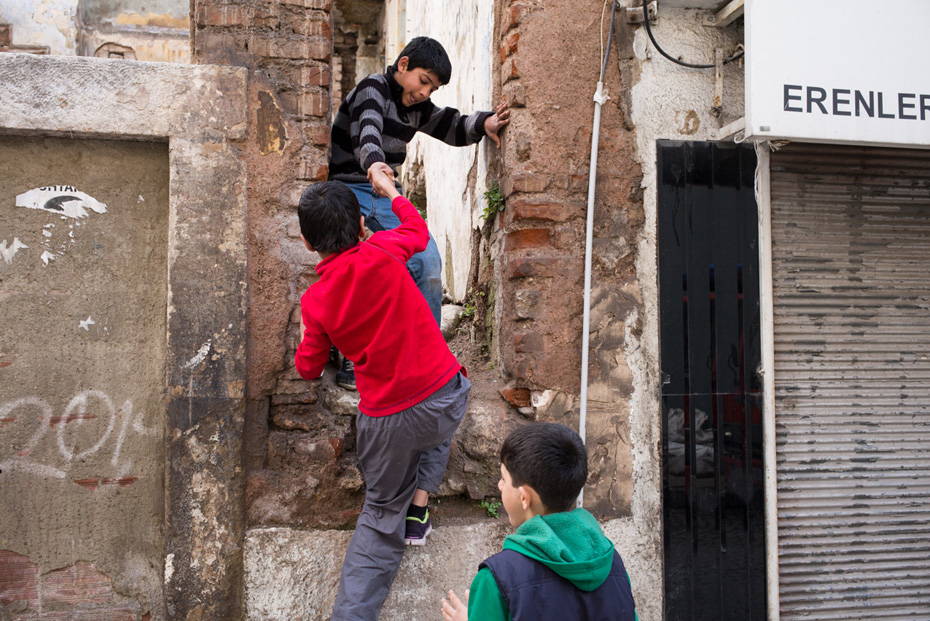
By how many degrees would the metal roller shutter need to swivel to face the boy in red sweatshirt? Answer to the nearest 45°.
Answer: approximately 45° to its right

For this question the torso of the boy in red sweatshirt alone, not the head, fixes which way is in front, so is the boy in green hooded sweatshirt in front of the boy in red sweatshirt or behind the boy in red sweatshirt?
behind

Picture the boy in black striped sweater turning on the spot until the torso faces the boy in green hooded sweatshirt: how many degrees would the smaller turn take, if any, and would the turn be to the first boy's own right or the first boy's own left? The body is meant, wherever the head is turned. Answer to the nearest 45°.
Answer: approximately 45° to the first boy's own right

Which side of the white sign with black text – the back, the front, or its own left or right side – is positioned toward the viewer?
front

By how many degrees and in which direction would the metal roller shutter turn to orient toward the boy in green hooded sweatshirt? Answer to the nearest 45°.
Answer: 0° — it already faces them

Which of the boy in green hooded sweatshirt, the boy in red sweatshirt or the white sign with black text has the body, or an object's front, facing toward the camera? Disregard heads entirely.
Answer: the white sign with black text

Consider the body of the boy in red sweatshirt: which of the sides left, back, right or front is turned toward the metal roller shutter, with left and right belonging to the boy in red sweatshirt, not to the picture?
right

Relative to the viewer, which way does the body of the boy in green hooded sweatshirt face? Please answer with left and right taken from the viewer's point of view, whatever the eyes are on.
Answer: facing away from the viewer and to the left of the viewer

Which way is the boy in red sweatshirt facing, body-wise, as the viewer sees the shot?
away from the camera

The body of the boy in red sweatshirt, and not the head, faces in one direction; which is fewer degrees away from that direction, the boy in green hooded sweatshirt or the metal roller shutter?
the metal roller shutter

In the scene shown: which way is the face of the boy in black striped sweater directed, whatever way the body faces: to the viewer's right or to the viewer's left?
to the viewer's right

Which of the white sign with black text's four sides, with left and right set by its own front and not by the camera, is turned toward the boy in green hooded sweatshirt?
front

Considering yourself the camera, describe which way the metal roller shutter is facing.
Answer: facing the viewer
